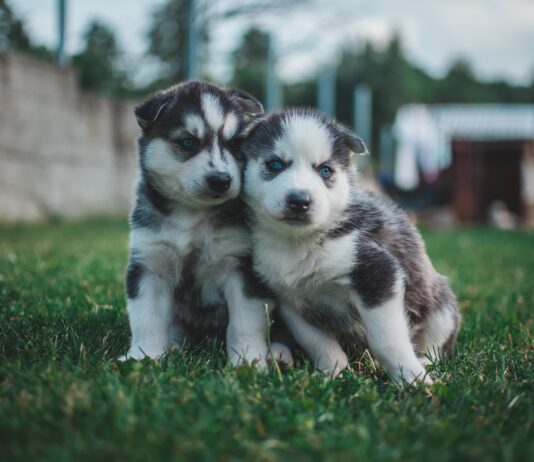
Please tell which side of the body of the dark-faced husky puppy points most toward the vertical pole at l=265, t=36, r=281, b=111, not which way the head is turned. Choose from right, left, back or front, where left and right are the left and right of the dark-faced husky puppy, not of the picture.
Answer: back

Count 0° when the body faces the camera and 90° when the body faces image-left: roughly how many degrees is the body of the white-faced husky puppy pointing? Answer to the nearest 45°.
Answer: approximately 45°

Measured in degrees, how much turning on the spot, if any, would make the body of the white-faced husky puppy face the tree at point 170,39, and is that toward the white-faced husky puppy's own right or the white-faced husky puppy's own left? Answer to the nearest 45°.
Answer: approximately 135° to the white-faced husky puppy's own right

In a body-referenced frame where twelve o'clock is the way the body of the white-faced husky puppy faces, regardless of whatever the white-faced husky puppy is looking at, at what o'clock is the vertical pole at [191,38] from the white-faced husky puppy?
The vertical pole is roughly at 4 o'clock from the white-faced husky puppy.

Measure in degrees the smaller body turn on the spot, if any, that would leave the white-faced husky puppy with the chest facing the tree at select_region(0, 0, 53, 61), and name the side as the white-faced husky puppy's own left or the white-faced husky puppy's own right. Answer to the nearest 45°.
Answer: approximately 90° to the white-faced husky puppy's own right

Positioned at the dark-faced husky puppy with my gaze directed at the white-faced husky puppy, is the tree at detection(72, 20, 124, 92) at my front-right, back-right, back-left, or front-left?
back-left

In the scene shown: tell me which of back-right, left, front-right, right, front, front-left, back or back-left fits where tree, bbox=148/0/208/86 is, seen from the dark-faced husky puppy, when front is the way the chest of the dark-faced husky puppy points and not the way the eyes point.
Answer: back

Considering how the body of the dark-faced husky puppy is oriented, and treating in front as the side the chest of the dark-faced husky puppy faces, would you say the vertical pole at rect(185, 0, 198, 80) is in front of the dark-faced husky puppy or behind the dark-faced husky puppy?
behind

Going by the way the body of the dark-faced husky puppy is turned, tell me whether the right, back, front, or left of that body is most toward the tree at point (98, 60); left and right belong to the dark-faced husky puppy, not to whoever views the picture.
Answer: back

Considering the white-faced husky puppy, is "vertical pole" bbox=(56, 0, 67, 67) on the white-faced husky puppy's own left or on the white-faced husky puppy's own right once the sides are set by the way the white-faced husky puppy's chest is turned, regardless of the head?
on the white-faced husky puppy's own right

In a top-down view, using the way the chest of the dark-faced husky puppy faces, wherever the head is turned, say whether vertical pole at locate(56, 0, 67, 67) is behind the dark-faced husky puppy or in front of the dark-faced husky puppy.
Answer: behind
